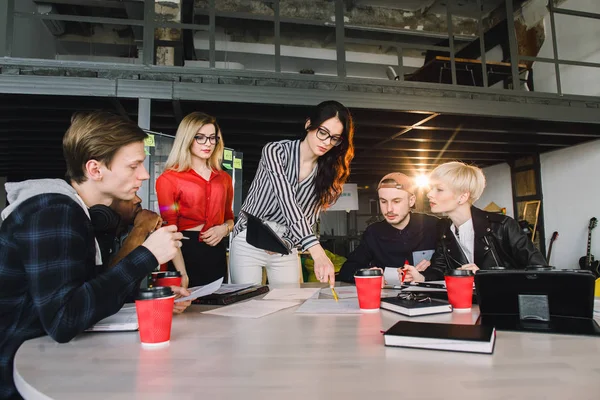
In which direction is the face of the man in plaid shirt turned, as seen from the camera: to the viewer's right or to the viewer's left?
to the viewer's right

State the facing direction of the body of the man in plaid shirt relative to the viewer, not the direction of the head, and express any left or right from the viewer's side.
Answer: facing to the right of the viewer

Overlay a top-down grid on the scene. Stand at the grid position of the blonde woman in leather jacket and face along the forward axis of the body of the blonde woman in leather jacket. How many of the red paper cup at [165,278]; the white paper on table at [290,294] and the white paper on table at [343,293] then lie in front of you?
3

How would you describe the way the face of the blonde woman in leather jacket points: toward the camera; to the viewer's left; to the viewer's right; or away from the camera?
to the viewer's left

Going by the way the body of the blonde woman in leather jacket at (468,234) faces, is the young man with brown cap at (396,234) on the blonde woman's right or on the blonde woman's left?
on the blonde woman's right
